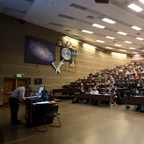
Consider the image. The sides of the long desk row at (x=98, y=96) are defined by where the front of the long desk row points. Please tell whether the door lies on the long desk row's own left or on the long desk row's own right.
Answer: on the long desk row's own right

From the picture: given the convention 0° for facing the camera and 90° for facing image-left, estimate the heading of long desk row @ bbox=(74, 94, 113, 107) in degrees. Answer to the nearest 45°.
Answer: approximately 45°

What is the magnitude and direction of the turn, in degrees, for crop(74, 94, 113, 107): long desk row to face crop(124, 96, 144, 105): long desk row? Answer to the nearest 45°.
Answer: approximately 90° to its left
